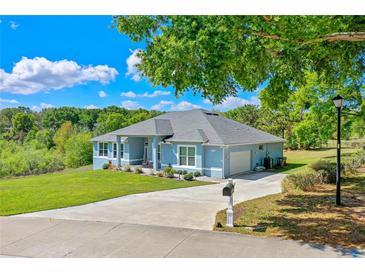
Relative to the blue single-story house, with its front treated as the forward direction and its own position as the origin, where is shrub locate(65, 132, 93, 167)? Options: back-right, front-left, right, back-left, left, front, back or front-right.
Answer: right

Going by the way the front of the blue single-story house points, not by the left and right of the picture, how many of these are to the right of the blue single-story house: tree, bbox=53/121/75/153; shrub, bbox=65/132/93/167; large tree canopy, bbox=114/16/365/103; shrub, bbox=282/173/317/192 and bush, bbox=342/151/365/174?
2

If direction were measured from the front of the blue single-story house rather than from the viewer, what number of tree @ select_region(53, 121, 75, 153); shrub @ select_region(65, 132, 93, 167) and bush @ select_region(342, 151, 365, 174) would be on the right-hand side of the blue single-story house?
2

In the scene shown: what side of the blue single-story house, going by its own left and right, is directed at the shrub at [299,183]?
left

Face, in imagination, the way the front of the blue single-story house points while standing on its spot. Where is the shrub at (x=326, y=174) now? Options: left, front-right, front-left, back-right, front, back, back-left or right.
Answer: left

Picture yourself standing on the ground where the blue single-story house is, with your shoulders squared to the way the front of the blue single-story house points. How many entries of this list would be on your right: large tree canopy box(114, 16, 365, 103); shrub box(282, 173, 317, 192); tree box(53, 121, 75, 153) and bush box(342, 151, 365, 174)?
1

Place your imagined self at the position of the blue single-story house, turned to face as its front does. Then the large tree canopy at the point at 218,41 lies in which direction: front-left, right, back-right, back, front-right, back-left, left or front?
front-left

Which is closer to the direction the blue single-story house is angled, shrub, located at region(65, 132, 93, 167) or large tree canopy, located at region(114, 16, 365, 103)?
the large tree canopy

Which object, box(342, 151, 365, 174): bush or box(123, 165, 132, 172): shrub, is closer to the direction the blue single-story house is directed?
the shrub

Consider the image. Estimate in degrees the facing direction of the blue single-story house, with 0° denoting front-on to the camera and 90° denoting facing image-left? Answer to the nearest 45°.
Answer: approximately 45°

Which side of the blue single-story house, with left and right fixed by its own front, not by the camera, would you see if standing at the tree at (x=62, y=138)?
right
